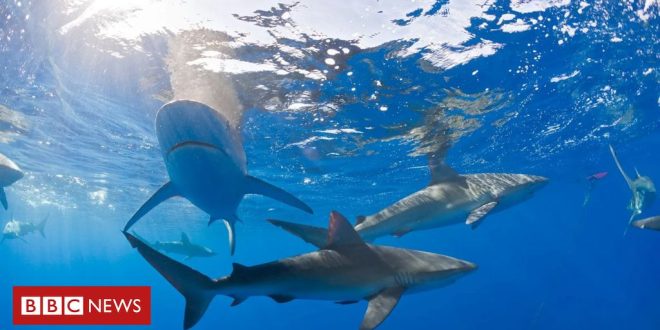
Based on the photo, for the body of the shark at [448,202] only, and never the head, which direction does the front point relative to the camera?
to the viewer's right

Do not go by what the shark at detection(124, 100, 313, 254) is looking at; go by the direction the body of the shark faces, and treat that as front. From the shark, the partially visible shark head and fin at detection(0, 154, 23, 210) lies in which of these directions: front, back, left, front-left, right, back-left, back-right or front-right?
back-right

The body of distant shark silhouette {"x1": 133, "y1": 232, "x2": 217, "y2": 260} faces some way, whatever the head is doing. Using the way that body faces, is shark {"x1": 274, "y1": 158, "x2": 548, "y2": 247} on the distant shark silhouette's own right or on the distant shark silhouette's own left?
on the distant shark silhouette's own right

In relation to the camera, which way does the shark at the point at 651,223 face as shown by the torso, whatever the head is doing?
to the viewer's left

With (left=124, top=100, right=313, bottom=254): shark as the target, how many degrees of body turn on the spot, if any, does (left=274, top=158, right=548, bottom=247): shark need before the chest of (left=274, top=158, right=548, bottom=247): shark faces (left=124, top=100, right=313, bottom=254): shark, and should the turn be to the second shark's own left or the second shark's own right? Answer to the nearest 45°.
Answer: approximately 135° to the second shark's own right

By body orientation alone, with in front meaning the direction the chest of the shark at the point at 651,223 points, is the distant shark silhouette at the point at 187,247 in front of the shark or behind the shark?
in front

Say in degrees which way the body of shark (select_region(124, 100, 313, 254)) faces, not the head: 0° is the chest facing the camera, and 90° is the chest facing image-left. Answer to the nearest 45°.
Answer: approximately 0°

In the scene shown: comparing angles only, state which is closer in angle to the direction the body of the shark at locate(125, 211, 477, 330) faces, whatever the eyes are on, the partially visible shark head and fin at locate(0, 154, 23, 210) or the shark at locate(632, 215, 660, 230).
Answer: the shark

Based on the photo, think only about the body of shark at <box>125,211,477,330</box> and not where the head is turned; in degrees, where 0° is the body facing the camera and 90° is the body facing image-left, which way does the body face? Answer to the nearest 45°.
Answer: approximately 270°
